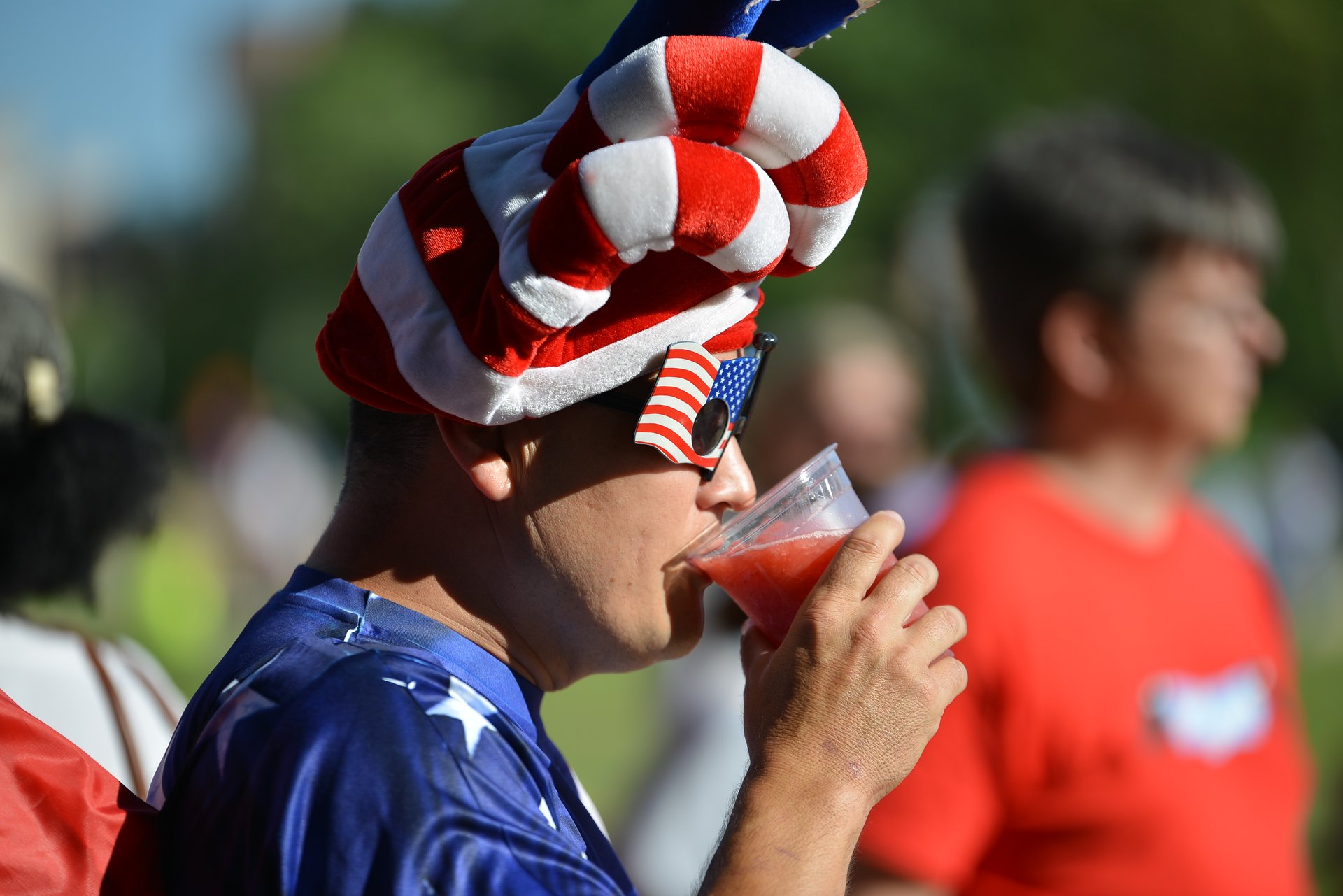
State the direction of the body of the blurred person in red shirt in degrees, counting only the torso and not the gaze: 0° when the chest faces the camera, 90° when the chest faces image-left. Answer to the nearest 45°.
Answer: approximately 315°

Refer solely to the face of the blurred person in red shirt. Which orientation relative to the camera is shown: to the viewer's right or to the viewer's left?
to the viewer's right

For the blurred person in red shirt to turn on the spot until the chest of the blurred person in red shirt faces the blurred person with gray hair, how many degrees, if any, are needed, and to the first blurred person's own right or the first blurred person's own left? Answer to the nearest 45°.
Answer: approximately 180°

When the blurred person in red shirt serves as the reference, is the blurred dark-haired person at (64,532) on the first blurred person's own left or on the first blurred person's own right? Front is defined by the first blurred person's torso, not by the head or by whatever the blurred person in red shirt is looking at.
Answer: on the first blurred person's own right
